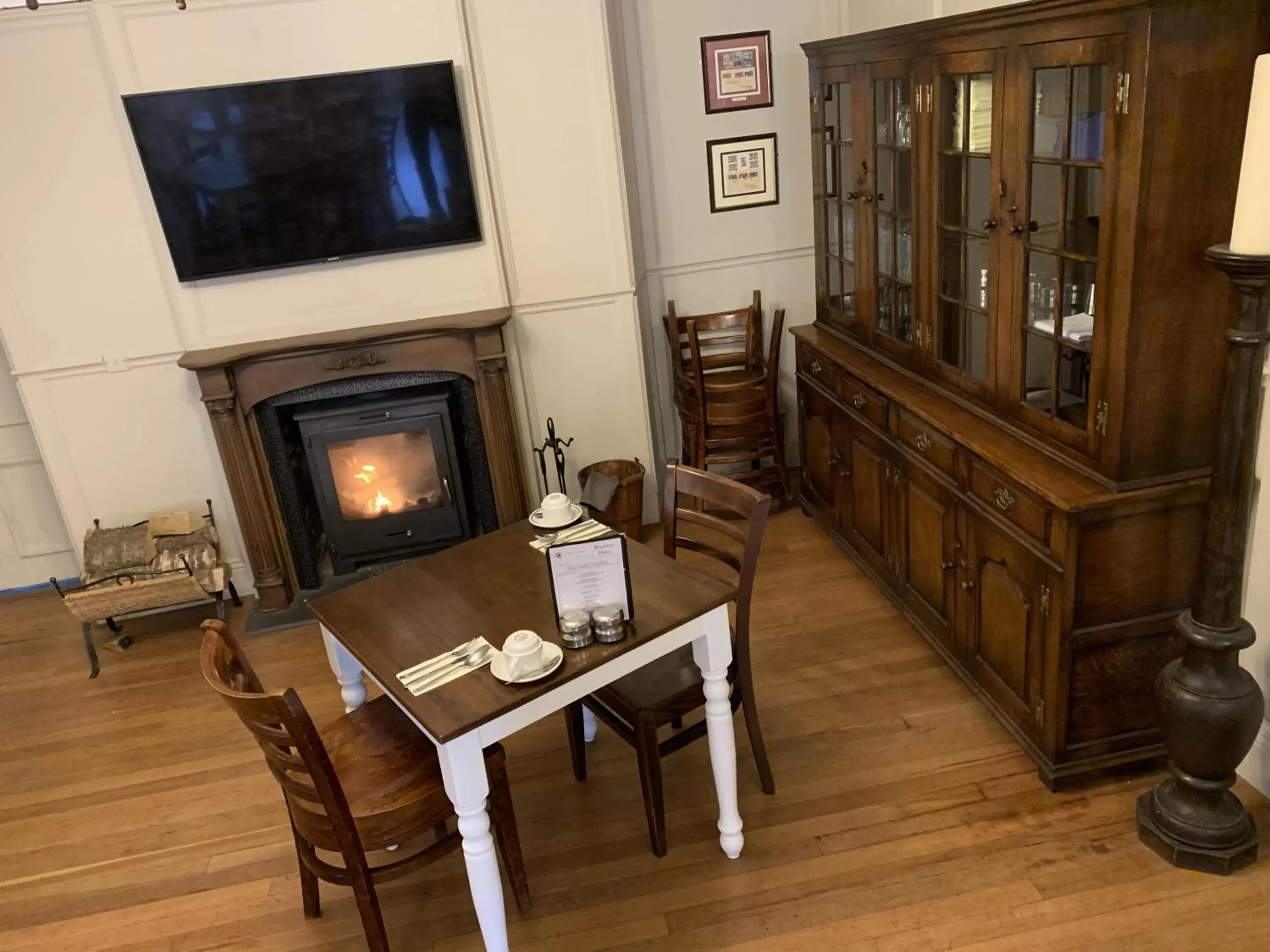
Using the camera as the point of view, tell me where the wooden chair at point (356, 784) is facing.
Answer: facing away from the viewer and to the right of the viewer

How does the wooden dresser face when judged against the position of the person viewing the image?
facing the viewer and to the left of the viewer

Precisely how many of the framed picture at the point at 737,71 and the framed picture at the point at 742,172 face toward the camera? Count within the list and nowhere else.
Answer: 2

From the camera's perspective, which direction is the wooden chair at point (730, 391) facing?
toward the camera

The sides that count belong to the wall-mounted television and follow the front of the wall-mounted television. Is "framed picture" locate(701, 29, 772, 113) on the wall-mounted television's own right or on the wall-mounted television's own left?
on the wall-mounted television's own left

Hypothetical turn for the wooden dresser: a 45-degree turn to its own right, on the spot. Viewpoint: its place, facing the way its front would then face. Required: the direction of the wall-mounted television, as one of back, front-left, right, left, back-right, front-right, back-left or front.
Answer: front

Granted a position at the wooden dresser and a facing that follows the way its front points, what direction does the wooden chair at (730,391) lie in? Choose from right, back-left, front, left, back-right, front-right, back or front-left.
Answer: right

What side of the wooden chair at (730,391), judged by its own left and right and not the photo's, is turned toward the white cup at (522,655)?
front

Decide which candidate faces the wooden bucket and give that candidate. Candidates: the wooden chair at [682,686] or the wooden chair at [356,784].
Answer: the wooden chair at [356,784]

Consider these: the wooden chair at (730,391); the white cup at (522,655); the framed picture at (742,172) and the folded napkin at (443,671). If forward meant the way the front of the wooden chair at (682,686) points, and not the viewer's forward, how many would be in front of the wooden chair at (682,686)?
2

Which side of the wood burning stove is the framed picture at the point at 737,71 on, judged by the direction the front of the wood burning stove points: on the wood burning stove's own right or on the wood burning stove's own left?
on the wood burning stove's own left

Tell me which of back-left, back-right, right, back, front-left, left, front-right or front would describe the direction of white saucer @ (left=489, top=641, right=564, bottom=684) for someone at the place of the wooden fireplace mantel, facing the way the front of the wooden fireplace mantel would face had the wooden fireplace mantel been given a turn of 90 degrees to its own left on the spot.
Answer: right

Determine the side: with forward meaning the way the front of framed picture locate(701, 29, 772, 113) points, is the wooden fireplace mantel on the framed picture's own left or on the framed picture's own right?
on the framed picture's own right

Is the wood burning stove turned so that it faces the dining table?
yes

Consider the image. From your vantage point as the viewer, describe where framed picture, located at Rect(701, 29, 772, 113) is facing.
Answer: facing the viewer
